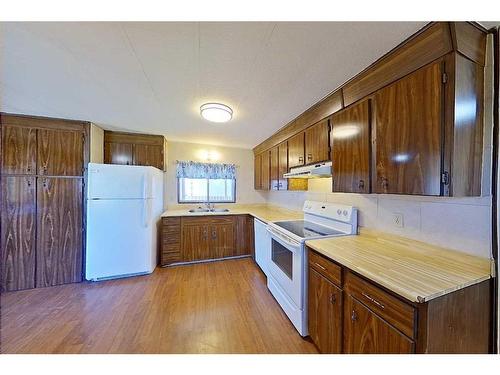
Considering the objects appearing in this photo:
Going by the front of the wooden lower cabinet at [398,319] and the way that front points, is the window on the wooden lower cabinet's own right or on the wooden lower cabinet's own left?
on the wooden lower cabinet's own right

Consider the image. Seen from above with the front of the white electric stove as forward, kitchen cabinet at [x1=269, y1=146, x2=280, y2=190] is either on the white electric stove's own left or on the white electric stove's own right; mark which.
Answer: on the white electric stove's own right

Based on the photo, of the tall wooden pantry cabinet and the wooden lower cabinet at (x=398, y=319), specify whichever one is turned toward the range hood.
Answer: the tall wooden pantry cabinet

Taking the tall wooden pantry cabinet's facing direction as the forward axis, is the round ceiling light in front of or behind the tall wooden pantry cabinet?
in front

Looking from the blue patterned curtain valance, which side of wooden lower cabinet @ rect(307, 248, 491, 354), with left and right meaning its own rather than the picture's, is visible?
right

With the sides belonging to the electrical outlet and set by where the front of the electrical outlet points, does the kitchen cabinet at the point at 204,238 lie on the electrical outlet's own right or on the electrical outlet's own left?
on the electrical outlet's own right

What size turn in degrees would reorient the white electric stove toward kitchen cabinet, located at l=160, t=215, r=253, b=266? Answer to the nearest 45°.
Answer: approximately 90° to its right

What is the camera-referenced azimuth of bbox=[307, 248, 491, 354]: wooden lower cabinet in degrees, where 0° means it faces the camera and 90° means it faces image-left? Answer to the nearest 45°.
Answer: approximately 45°

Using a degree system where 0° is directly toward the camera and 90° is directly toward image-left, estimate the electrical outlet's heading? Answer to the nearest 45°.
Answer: approximately 45°

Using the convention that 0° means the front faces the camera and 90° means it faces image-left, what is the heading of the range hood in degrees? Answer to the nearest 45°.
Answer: approximately 45°
